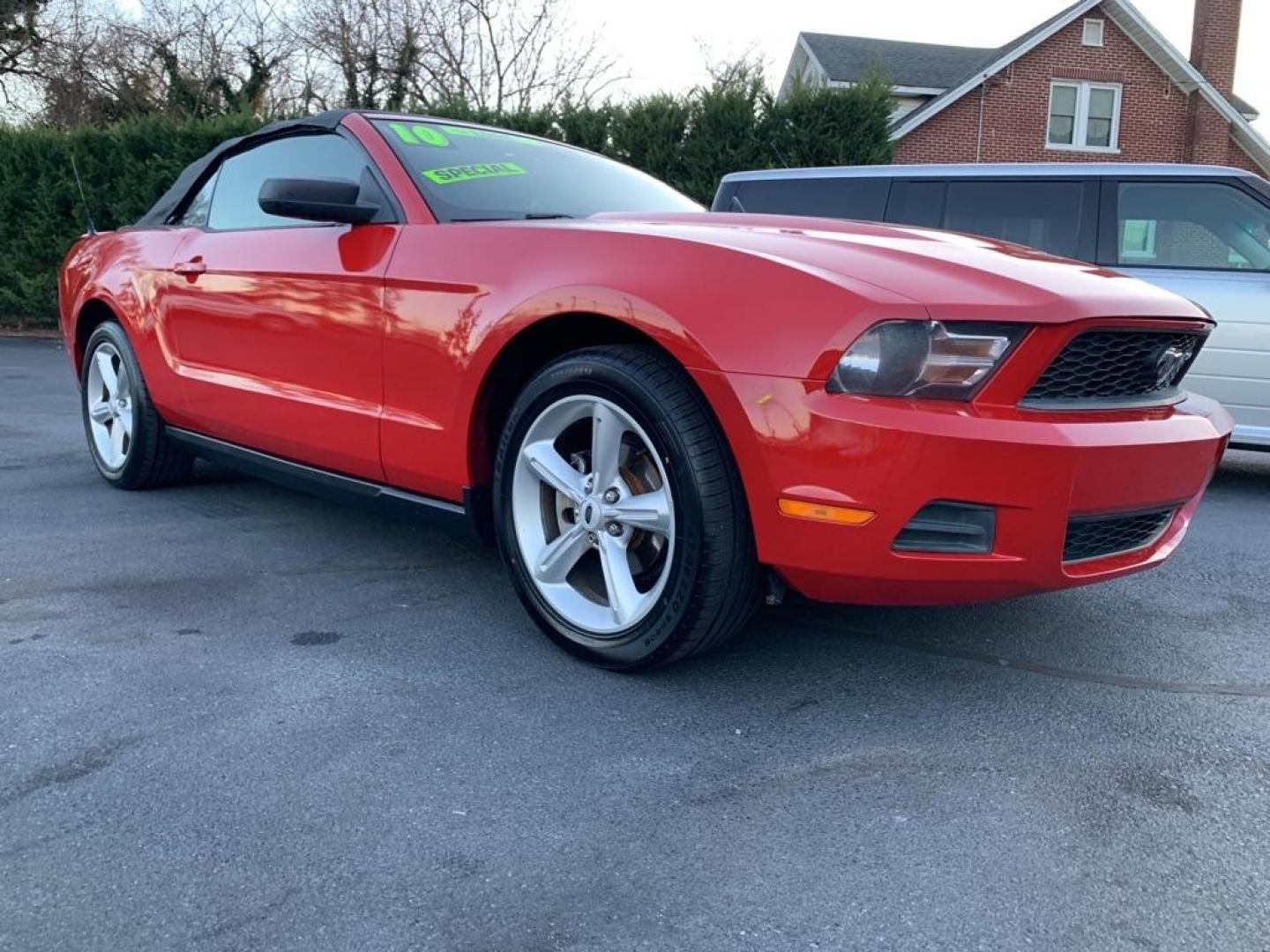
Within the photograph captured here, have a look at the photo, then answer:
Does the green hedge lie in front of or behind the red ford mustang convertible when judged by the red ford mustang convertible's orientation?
behind

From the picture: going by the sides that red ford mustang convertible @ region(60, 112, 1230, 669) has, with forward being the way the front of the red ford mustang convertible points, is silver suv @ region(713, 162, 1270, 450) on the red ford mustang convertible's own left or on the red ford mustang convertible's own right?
on the red ford mustang convertible's own left

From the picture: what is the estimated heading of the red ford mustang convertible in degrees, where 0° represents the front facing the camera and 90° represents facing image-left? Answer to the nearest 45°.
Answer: approximately 315°

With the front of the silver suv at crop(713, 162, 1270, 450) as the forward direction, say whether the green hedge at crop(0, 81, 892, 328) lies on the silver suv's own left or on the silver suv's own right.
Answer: on the silver suv's own left

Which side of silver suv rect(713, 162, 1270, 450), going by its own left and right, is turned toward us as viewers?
right

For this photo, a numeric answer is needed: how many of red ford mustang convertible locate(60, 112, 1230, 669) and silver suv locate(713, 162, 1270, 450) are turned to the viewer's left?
0

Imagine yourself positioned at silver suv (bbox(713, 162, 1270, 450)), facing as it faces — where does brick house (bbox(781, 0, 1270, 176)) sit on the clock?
The brick house is roughly at 9 o'clock from the silver suv.

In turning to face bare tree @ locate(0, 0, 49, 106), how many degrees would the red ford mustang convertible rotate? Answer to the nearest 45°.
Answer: approximately 180°

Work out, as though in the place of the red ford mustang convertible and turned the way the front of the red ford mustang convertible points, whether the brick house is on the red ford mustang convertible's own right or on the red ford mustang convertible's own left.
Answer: on the red ford mustang convertible's own left
